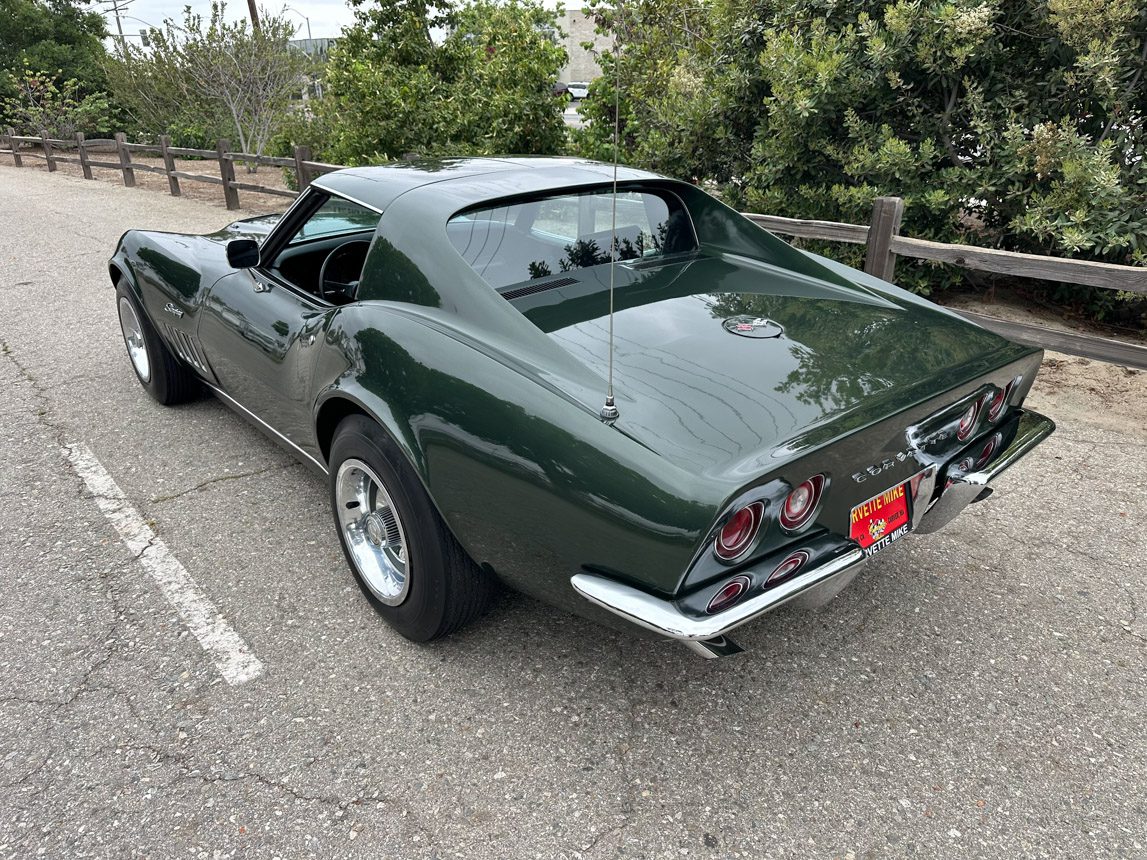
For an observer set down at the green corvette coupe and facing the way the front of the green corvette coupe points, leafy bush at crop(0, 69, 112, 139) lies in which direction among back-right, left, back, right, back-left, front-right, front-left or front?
front

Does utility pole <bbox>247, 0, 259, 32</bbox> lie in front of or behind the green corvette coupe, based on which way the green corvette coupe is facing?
in front

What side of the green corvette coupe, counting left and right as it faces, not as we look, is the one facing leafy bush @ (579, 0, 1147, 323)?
right

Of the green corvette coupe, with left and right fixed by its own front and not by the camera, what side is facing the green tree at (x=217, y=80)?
front

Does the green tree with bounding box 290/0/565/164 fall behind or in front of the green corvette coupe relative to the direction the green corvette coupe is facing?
in front

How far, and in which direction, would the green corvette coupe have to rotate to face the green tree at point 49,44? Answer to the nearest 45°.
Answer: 0° — it already faces it

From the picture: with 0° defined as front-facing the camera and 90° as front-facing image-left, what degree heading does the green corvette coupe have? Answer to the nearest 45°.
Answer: approximately 135°
